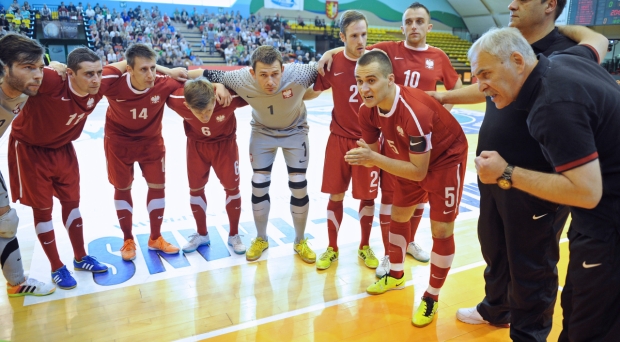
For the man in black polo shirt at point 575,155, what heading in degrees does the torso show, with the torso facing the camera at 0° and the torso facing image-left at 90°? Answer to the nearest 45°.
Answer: approximately 90°

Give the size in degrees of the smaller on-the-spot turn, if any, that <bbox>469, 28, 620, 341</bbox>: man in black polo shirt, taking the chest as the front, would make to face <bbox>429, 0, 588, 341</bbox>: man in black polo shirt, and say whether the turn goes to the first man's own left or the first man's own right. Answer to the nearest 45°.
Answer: approximately 90° to the first man's own right

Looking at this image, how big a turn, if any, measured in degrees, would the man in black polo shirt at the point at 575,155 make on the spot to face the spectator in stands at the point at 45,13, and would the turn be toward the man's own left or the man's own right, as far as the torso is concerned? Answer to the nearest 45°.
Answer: approximately 45° to the man's own right

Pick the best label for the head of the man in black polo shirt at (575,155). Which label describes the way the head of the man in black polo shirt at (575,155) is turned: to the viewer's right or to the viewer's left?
to the viewer's left

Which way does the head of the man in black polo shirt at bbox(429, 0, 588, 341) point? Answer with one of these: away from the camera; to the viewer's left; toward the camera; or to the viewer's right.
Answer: to the viewer's left
